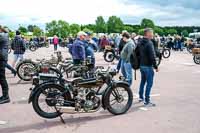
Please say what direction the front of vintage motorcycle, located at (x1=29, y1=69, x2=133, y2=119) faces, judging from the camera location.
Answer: facing to the right of the viewer

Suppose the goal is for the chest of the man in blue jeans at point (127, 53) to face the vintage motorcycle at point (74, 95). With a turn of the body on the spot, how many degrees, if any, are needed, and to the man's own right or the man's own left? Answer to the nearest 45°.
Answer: approximately 90° to the man's own left

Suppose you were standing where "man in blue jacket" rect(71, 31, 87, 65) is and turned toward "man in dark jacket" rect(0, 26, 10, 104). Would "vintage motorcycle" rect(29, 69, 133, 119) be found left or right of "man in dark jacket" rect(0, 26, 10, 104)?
left

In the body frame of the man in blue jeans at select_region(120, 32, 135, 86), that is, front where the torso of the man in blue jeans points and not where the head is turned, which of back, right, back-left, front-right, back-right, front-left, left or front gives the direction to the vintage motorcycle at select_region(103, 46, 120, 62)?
right

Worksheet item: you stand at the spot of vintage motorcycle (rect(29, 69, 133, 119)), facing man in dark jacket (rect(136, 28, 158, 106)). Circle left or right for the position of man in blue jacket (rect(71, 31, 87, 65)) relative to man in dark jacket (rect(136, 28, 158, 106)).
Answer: left

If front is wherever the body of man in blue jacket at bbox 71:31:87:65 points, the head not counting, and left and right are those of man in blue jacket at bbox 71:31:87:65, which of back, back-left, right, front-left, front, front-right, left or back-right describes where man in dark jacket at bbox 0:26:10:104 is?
back-right

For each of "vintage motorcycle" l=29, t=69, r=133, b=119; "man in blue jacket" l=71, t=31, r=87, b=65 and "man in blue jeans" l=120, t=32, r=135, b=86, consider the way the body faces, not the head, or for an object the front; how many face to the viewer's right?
2

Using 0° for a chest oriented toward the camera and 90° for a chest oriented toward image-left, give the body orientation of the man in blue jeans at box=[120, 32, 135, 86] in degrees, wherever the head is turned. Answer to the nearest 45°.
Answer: approximately 90°

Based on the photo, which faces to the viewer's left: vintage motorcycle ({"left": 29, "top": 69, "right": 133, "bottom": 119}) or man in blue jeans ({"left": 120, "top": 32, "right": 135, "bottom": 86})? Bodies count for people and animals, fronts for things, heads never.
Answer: the man in blue jeans

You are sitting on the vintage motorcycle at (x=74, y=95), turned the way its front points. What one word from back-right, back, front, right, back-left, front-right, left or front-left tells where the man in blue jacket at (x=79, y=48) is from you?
left

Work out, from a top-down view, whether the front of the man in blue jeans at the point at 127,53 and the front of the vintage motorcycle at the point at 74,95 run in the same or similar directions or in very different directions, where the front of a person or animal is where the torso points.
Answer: very different directions

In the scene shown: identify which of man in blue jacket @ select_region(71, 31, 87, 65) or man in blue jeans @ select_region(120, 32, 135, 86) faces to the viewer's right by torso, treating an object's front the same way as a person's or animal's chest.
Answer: the man in blue jacket

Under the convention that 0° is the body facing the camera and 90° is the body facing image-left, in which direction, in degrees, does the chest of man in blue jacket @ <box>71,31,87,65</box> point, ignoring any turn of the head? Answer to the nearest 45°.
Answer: approximately 270°
